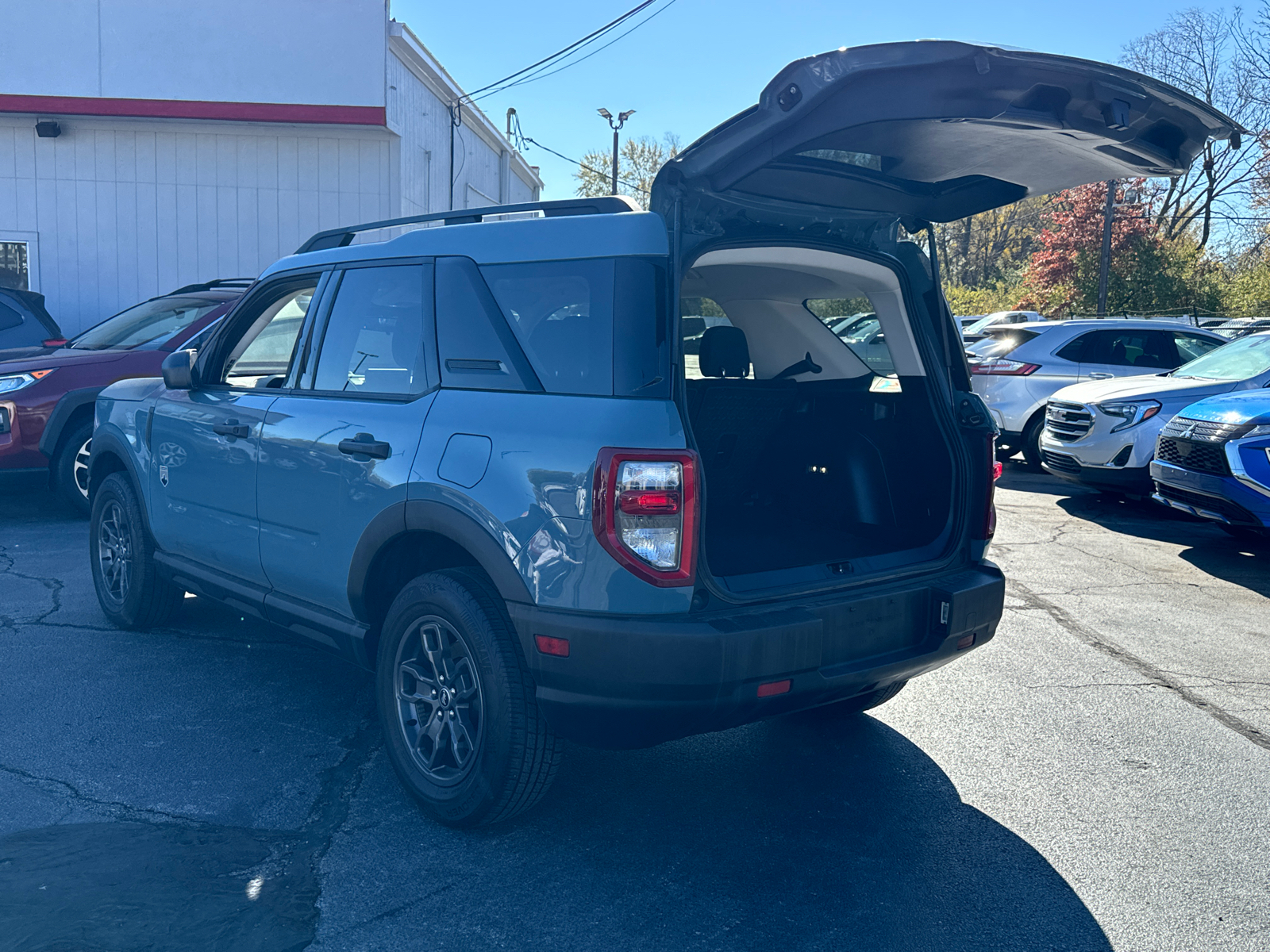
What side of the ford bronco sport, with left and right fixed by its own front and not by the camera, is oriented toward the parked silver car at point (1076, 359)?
right

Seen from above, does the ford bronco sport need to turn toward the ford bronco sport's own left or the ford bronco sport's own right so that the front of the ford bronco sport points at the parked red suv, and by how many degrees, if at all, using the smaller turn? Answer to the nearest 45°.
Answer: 0° — it already faces it

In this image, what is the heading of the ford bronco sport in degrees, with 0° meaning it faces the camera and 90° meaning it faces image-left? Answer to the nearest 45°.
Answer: approximately 135°

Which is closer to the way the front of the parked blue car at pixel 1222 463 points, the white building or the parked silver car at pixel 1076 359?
the white building

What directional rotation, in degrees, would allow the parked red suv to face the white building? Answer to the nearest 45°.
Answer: approximately 135° to its right

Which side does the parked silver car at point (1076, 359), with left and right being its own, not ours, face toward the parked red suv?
back

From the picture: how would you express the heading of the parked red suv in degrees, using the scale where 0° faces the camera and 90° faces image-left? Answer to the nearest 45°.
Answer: approximately 45°

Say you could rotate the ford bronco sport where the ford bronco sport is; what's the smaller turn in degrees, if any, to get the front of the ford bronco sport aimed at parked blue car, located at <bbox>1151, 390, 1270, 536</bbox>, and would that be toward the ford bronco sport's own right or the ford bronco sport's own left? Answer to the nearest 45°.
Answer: approximately 90° to the ford bronco sport's own right

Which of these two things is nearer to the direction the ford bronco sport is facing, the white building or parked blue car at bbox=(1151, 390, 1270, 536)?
the white building

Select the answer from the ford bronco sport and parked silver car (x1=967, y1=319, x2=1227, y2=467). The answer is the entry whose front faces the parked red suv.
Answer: the ford bronco sport

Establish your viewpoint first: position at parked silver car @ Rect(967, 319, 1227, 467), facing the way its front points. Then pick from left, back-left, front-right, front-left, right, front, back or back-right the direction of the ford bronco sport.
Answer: back-right
